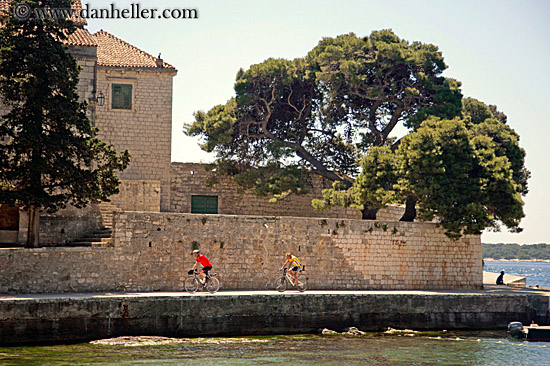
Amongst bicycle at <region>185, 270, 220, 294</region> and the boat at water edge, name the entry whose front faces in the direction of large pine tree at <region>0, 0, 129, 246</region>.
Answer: the bicycle

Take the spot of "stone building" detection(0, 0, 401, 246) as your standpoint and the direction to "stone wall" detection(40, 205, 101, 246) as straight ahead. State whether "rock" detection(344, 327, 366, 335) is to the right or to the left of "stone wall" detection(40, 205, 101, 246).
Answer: left

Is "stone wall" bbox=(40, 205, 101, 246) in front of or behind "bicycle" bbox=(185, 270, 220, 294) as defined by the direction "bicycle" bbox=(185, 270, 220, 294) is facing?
in front

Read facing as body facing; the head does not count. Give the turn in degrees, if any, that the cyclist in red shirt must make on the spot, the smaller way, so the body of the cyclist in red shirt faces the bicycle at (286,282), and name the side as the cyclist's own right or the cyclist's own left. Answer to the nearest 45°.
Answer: approximately 180°

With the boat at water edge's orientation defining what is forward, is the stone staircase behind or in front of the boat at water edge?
behind

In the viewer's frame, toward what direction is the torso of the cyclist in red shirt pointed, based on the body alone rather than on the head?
to the viewer's left

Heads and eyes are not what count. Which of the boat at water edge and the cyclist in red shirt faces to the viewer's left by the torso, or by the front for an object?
the cyclist in red shirt

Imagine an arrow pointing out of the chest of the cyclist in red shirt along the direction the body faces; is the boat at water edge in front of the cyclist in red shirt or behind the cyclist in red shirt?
behind

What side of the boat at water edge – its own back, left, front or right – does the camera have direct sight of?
right

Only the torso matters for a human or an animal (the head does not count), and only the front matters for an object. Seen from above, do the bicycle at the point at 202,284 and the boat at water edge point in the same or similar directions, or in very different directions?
very different directions

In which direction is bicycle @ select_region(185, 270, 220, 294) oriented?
to the viewer's left
